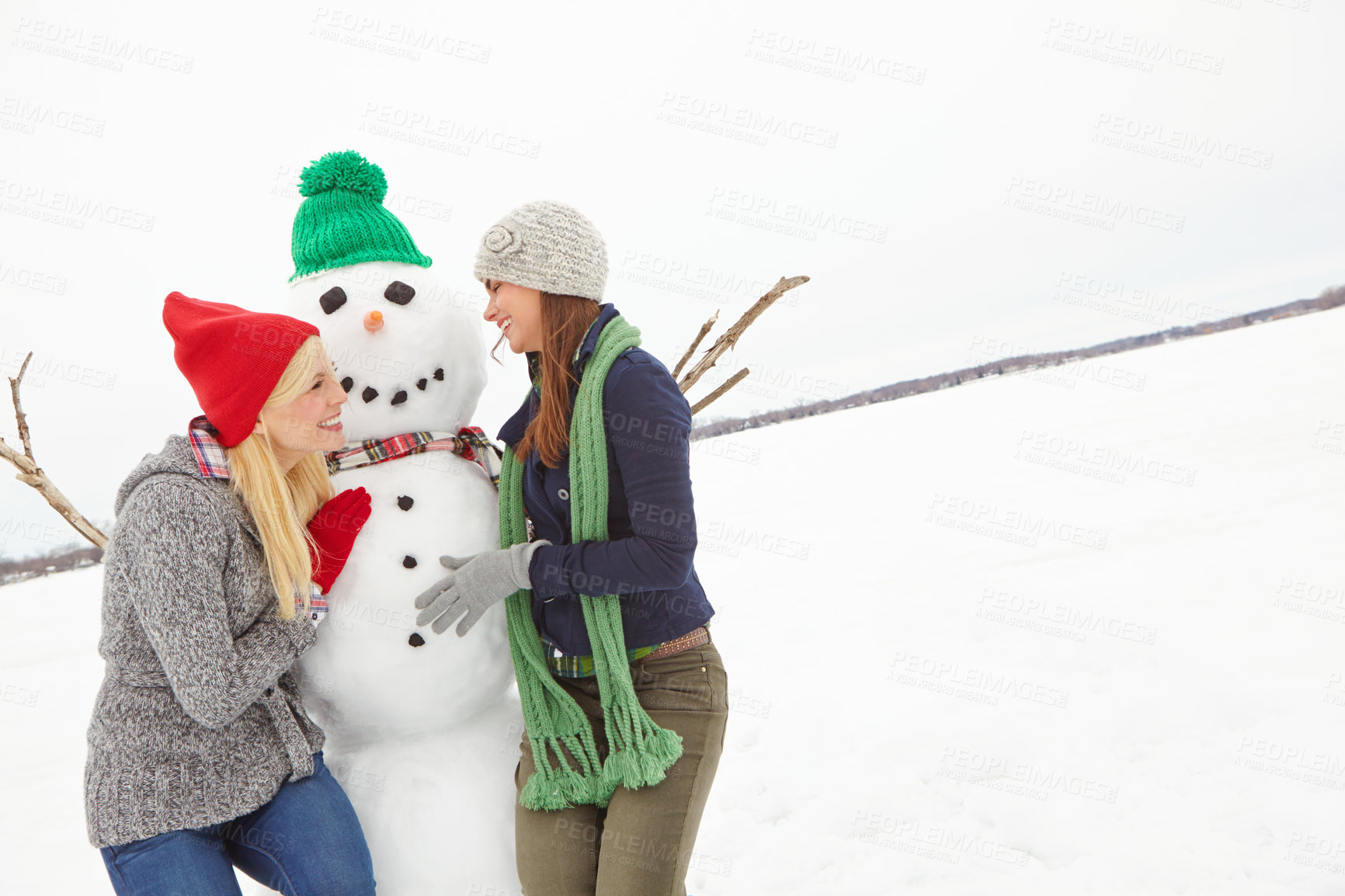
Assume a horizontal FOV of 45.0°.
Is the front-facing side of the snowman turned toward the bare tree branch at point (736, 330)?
no

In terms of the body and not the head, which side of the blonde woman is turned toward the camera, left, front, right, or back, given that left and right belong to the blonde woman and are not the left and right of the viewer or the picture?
right

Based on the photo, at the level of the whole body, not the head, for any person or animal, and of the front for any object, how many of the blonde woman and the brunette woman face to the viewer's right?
1

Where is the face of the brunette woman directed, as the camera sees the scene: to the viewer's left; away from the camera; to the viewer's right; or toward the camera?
to the viewer's left

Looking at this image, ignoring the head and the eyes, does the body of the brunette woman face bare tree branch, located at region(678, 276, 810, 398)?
no

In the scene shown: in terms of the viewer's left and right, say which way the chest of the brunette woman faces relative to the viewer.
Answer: facing the viewer and to the left of the viewer

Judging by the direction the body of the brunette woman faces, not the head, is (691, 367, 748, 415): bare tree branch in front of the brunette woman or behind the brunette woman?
behind

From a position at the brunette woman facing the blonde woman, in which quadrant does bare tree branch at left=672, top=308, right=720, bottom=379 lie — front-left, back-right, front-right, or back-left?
back-right

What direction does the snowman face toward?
toward the camera

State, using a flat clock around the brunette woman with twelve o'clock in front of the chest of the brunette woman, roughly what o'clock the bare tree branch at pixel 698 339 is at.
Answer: The bare tree branch is roughly at 5 o'clock from the brunette woman.
